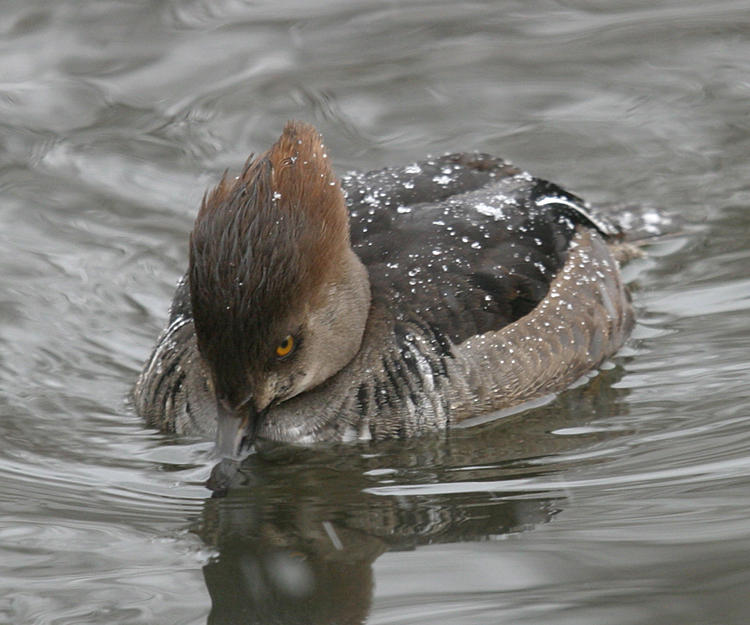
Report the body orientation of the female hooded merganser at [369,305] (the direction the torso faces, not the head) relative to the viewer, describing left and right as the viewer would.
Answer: facing the viewer and to the left of the viewer
